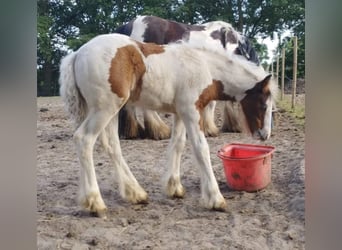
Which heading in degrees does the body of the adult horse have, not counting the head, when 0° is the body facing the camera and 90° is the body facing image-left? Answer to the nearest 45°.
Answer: approximately 270°
